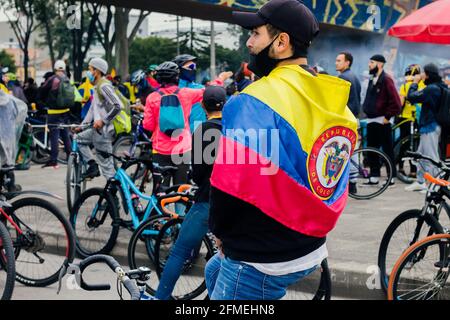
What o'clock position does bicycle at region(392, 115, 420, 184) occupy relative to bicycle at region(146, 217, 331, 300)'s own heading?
bicycle at region(392, 115, 420, 184) is roughly at 4 o'clock from bicycle at region(146, 217, 331, 300).

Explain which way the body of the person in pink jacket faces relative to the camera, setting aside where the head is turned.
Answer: away from the camera

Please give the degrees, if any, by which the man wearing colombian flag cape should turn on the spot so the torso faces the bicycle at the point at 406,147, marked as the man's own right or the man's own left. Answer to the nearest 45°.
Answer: approximately 45° to the man's own right

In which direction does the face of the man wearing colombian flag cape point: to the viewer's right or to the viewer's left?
to the viewer's left

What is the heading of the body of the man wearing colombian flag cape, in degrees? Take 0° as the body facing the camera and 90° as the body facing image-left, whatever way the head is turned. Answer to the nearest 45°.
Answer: approximately 135°

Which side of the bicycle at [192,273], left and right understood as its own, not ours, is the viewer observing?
left

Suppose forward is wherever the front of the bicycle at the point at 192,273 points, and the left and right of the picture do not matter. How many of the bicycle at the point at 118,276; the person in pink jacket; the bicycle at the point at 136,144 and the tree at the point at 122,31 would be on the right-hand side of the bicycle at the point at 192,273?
3

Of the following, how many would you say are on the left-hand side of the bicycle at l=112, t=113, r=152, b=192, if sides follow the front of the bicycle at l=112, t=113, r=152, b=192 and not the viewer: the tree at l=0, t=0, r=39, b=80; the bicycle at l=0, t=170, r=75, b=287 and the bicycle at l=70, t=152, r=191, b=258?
2

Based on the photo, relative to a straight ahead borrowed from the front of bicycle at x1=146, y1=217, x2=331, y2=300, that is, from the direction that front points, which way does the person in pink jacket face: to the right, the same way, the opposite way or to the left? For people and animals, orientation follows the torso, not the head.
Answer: to the right
